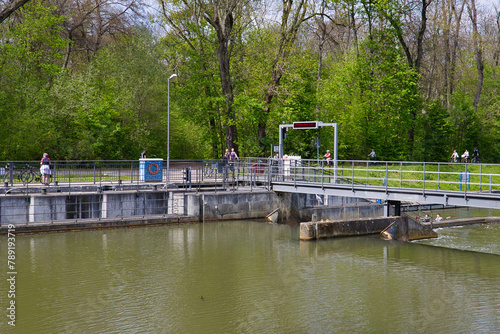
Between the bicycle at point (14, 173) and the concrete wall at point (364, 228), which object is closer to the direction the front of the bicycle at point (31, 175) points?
the bicycle

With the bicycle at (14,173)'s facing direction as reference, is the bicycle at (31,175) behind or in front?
behind

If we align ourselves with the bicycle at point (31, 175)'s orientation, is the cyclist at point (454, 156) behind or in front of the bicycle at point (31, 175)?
behind

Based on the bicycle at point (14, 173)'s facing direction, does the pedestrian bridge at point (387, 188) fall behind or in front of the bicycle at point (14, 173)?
behind

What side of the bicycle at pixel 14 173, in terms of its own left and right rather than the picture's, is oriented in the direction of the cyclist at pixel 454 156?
back

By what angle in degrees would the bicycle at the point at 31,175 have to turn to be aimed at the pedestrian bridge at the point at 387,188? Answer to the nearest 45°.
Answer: approximately 135° to its left

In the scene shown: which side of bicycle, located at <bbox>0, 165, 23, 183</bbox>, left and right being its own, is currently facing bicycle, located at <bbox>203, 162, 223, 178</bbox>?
back

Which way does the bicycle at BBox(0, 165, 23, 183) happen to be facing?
to the viewer's left

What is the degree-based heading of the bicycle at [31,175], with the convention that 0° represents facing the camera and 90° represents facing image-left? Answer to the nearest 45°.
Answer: approximately 90°

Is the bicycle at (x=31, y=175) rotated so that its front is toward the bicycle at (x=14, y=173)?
yes

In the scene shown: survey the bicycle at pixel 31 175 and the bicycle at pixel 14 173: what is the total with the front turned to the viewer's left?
2

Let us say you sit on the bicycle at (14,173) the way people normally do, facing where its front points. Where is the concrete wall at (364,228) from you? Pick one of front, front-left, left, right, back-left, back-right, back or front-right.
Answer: back-left

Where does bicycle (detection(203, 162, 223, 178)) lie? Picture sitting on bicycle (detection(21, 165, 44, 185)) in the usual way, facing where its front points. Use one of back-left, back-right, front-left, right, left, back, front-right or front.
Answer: back
